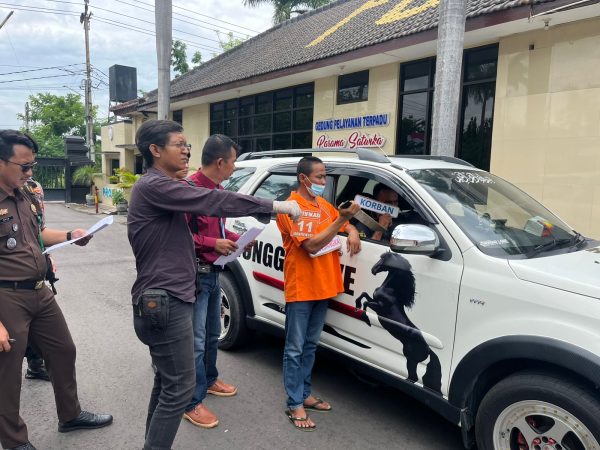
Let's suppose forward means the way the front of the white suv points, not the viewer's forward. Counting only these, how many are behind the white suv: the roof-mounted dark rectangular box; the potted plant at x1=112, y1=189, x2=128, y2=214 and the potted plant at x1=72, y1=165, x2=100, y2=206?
3

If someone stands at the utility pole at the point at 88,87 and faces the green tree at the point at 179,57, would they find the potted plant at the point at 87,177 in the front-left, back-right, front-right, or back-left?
back-right

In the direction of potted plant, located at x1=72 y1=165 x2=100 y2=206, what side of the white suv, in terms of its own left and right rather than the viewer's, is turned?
back

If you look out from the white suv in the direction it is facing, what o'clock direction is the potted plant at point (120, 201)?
The potted plant is roughly at 6 o'clock from the white suv.

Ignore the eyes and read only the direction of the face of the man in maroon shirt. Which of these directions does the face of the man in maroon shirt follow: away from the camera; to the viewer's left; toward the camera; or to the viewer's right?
to the viewer's right

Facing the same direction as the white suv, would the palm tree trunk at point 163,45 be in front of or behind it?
behind

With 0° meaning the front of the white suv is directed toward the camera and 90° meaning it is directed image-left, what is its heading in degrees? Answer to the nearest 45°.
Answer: approximately 315°

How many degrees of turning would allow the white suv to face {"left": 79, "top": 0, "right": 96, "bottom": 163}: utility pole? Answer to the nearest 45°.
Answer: approximately 180°

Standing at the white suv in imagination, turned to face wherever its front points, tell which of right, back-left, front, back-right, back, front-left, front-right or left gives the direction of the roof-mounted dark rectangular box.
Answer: back

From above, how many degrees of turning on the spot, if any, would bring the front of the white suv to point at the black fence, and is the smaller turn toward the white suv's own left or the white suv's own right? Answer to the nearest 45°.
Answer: approximately 180°
